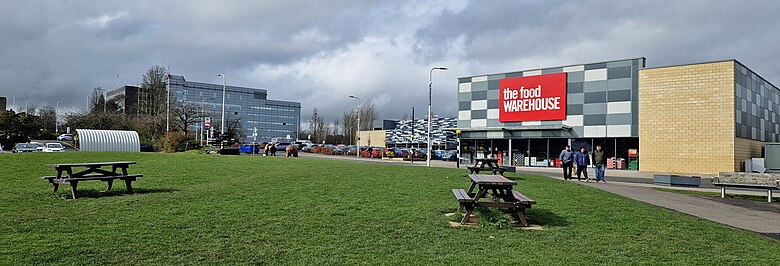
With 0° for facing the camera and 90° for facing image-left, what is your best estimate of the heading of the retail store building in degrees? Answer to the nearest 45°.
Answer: approximately 45°

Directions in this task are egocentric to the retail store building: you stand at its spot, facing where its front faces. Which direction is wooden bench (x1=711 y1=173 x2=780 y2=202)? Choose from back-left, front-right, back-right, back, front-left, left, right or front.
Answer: front-left

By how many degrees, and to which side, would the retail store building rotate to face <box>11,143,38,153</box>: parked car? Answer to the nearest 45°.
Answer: approximately 45° to its right

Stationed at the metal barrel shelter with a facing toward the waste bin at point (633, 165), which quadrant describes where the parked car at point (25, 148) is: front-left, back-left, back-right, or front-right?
back-left

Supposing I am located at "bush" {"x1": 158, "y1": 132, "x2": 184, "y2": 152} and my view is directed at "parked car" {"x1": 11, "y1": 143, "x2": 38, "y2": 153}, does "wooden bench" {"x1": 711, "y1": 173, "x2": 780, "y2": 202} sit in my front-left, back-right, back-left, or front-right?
back-left

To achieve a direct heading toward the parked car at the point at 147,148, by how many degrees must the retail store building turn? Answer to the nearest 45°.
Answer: approximately 45° to its right
